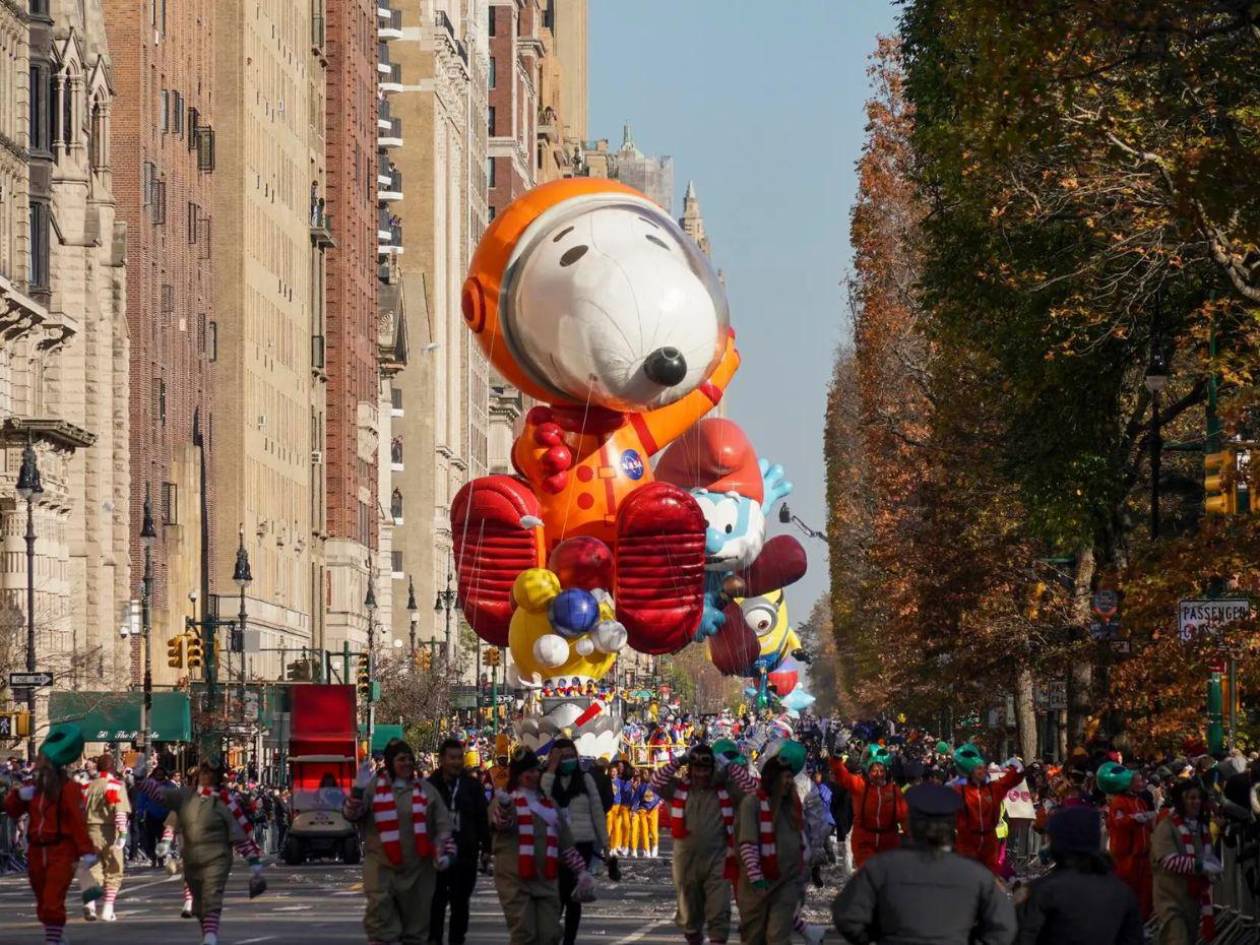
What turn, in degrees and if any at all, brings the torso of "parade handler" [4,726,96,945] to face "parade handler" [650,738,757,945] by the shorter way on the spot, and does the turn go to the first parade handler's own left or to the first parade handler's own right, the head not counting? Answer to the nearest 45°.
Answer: approximately 135° to the first parade handler's own left

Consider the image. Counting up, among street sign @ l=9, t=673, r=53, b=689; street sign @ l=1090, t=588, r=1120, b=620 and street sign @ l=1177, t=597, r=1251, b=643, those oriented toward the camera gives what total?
3

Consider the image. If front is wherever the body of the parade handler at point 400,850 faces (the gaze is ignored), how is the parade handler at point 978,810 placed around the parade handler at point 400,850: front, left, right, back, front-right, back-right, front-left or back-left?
back-left
